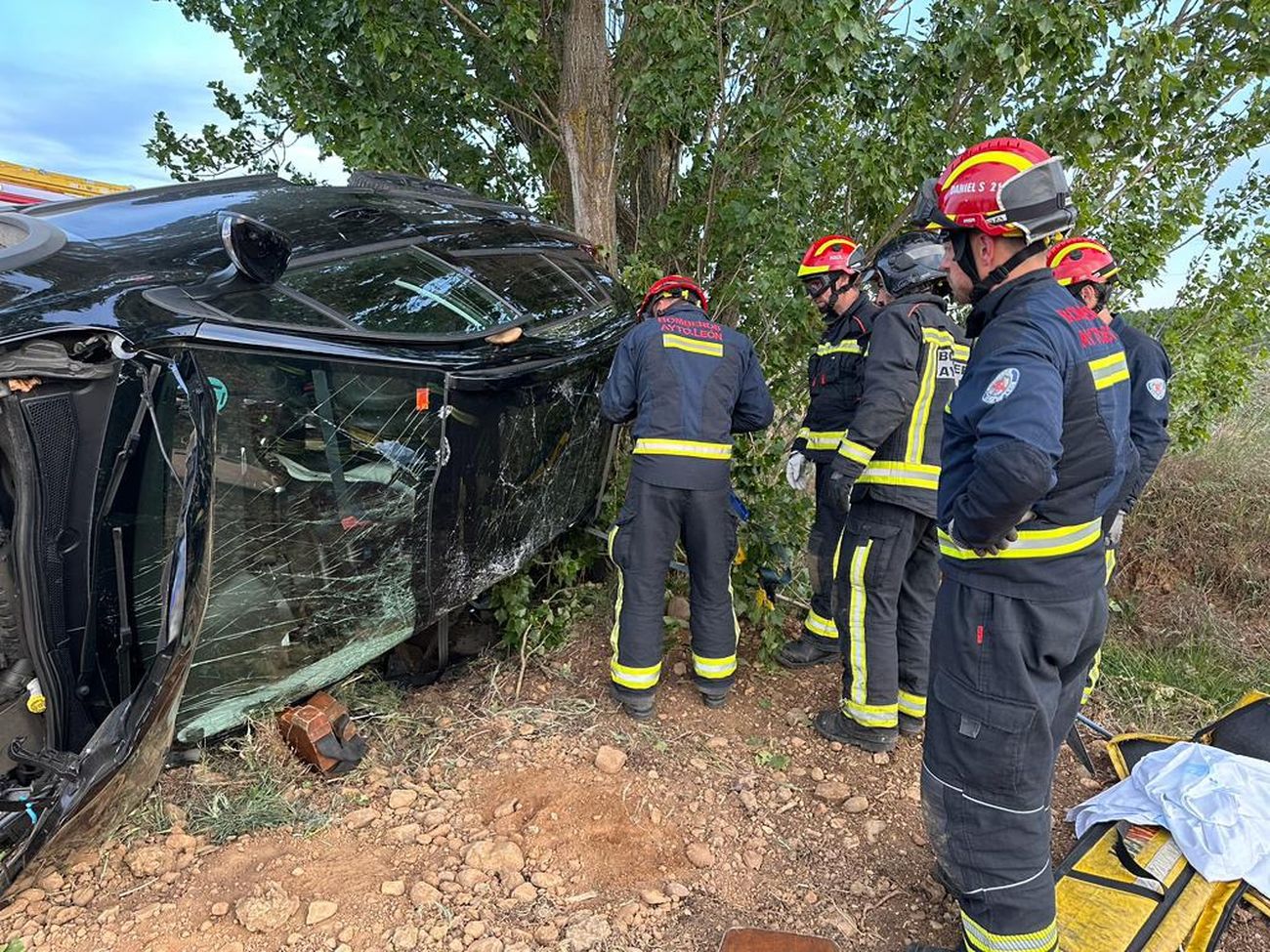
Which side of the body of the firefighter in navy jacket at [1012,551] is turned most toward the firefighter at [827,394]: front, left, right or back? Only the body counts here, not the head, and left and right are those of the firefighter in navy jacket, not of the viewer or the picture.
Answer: front

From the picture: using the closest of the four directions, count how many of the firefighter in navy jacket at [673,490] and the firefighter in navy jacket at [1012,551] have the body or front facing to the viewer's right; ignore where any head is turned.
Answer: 0

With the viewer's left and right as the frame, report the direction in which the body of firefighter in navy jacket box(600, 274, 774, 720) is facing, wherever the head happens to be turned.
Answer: facing away from the viewer

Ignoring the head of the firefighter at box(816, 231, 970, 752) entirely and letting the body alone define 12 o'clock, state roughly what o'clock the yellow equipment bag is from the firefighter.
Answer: The yellow equipment bag is roughly at 6 o'clock from the firefighter.

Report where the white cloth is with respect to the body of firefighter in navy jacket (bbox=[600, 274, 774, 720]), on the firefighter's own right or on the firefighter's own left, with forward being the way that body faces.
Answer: on the firefighter's own right

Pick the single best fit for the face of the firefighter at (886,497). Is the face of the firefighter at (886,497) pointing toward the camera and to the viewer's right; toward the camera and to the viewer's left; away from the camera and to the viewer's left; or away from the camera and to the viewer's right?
away from the camera and to the viewer's left

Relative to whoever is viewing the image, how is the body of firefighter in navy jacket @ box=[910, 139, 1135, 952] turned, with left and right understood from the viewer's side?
facing away from the viewer and to the left of the viewer

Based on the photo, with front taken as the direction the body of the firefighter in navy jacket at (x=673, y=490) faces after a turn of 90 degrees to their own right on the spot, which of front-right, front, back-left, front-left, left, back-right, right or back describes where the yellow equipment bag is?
front-right

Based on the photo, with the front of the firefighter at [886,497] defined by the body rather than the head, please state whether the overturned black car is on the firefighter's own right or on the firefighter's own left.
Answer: on the firefighter's own left

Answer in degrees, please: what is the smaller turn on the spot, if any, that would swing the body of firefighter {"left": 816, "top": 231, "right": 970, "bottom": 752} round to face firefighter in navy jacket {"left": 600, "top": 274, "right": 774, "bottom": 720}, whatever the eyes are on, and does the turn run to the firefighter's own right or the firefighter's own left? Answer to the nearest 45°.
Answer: approximately 45° to the firefighter's own left

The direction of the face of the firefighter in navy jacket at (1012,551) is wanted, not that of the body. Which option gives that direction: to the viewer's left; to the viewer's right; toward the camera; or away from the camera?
to the viewer's left

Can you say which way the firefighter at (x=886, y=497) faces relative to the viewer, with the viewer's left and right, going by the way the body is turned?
facing away from the viewer and to the left of the viewer

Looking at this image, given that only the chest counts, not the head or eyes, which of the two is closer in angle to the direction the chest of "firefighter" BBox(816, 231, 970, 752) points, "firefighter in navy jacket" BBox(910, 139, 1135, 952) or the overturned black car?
the overturned black car
